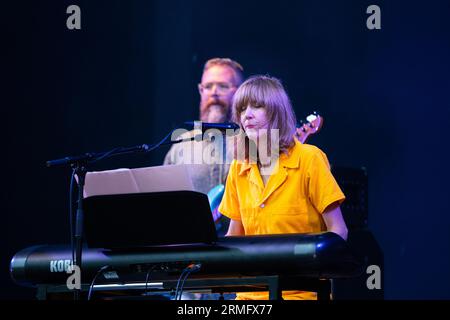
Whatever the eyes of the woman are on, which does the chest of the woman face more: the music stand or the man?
the music stand

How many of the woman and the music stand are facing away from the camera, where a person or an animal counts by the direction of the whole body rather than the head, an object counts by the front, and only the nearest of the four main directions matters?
1

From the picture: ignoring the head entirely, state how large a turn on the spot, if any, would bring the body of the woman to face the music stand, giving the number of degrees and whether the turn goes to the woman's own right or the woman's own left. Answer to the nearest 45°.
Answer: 0° — they already face it

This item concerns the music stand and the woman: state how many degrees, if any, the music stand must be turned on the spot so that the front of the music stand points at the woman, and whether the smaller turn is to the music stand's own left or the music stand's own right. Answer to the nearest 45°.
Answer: approximately 45° to the music stand's own right

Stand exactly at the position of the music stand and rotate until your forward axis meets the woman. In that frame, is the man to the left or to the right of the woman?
left

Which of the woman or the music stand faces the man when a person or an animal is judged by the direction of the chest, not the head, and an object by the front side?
the music stand

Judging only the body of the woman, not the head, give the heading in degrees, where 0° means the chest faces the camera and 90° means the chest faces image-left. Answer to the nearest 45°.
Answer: approximately 45°

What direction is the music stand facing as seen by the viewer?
away from the camera

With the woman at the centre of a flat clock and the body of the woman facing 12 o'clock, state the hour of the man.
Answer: The man is roughly at 4 o'clock from the woman.

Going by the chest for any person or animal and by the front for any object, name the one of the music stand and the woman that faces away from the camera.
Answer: the music stand

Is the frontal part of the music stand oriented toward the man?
yes
